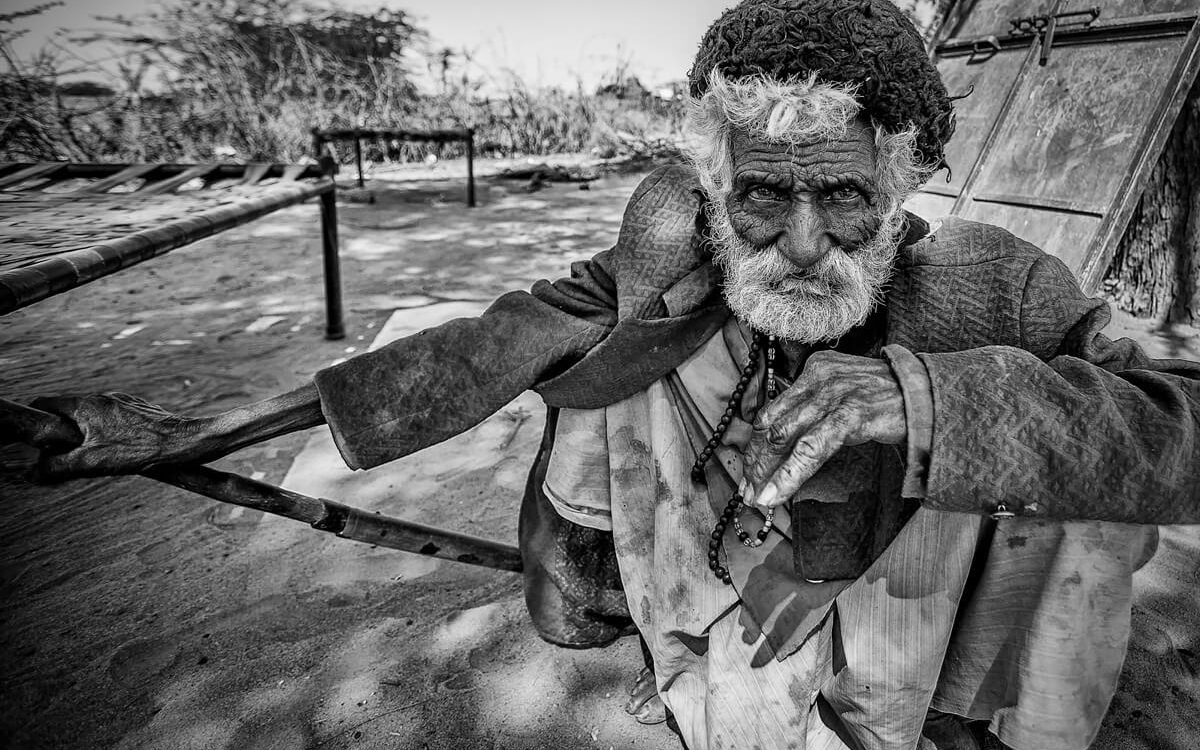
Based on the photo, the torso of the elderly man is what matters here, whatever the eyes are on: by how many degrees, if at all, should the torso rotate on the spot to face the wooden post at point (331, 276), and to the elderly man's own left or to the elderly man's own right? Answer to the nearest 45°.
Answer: approximately 135° to the elderly man's own right

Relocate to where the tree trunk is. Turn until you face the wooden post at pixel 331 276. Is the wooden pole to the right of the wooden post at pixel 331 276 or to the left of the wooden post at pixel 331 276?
left

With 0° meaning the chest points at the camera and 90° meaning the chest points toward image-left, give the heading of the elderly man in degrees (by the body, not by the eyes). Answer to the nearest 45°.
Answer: approximately 0°

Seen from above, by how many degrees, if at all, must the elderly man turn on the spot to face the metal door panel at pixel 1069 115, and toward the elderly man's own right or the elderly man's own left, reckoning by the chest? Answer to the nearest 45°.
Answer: approximately 135° to the elderly man's own left

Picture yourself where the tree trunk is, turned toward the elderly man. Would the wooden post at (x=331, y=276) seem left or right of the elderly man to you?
right

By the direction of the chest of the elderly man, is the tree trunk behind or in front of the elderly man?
behind
